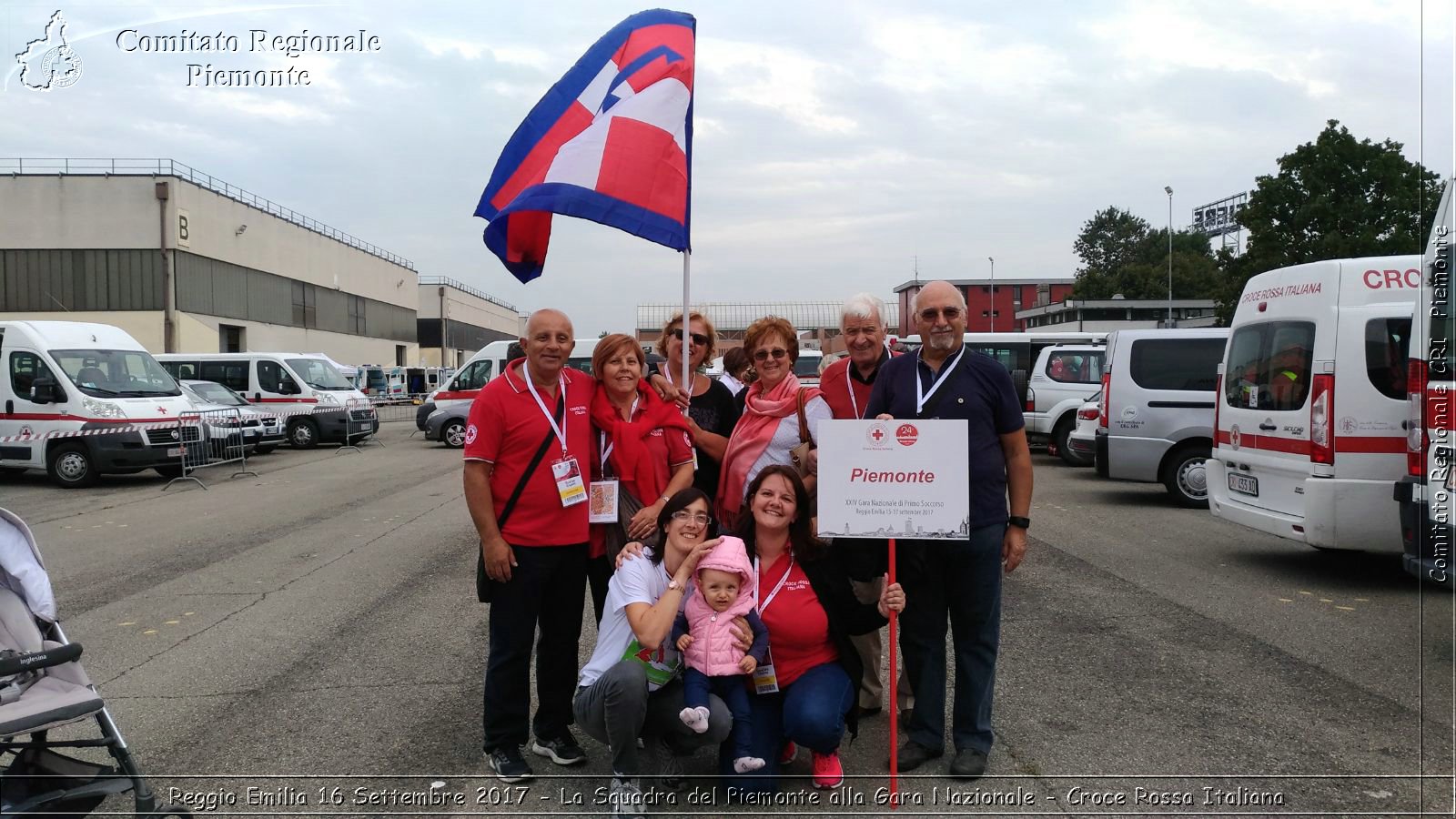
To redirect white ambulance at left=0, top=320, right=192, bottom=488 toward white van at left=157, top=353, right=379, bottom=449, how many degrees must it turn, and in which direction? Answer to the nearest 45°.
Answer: approximately 90° to its left

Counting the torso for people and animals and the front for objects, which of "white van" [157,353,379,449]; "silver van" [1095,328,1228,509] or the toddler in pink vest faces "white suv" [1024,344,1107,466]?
"white van" [157,353,379,449]

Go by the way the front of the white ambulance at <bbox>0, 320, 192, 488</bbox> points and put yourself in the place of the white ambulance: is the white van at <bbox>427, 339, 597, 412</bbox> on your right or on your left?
on your left

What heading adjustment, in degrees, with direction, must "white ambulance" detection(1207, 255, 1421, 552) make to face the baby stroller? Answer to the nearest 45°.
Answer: approximately 180°

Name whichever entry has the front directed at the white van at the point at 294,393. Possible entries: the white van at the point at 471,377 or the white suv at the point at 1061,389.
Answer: the white van at the point at 471,377
